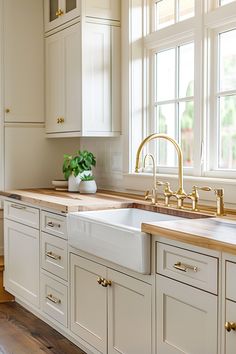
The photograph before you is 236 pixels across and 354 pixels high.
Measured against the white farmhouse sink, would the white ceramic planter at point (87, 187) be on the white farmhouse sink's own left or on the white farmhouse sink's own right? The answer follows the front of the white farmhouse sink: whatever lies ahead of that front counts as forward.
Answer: on the white farmhouse sink's own right

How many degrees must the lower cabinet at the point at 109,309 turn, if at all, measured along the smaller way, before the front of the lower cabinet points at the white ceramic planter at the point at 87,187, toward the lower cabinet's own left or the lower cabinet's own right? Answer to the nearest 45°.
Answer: approximately 135° to the lower cabinet's own right

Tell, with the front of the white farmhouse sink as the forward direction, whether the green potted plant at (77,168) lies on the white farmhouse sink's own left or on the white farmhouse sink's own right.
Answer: on the white farmhouse sink's own right

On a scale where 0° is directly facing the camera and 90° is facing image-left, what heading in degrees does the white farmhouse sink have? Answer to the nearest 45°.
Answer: approximately 45°
